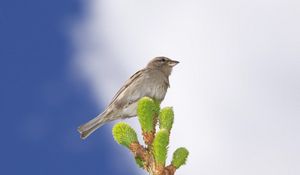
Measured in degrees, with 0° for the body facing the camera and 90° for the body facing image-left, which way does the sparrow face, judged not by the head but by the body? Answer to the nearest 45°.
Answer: approximately 270°
